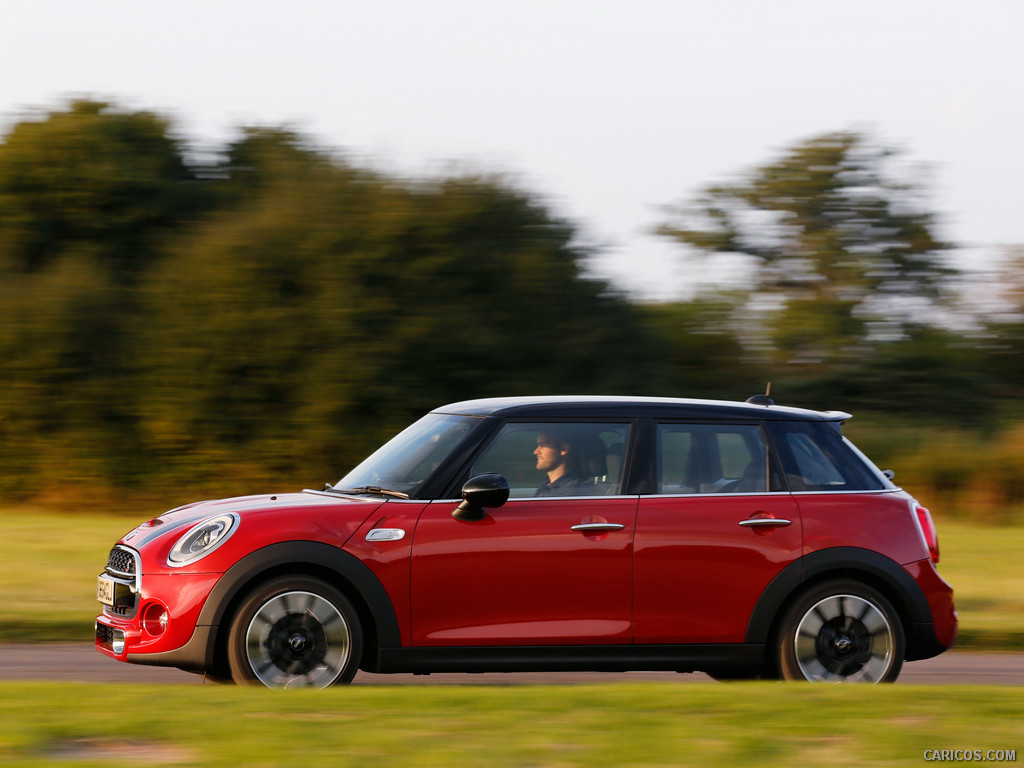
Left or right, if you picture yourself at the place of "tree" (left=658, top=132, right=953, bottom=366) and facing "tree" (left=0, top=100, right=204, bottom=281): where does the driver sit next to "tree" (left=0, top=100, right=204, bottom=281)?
left

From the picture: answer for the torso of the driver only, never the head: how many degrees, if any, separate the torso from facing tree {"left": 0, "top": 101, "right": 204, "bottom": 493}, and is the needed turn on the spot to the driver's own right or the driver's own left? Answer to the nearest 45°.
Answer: approximately 45° to the driver's own right

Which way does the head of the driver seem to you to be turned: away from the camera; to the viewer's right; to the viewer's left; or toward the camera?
to the viewer's left

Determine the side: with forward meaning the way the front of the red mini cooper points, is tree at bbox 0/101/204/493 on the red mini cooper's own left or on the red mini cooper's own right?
on the red mini cooper's own right

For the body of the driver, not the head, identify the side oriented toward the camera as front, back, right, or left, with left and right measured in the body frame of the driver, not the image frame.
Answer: left

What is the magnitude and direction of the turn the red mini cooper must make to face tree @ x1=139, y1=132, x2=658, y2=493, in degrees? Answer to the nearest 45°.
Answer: approximately 90° to its right

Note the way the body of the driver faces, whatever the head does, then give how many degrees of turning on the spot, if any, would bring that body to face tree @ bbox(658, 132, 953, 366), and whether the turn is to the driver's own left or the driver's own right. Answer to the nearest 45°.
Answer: approximately 90° to the driver's own right

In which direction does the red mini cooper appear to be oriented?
to the viewer's left
